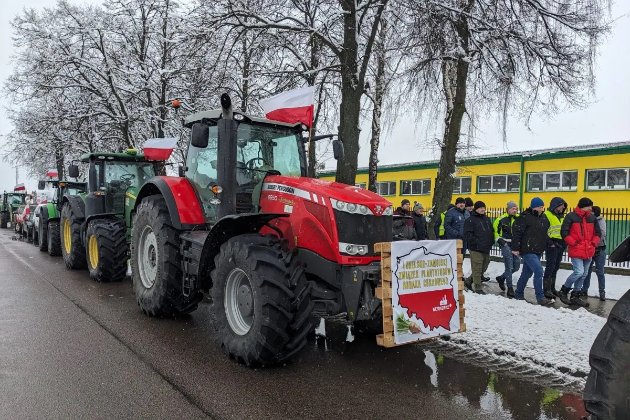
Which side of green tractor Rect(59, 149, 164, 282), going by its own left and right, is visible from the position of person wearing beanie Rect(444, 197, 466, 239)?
front

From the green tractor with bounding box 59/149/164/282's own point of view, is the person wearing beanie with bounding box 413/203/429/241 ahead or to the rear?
ahead

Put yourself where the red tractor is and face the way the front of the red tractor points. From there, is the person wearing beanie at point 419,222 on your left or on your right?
on your left

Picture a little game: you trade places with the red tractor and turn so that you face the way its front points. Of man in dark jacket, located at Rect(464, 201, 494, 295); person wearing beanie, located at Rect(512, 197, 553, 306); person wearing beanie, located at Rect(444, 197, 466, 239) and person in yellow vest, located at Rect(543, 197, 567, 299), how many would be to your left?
4

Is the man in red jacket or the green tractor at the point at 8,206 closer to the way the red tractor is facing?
the man in red jacket

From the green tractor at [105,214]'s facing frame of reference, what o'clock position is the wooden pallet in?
The wooden pallet is roughly at 1 o'clock from the green tractor.

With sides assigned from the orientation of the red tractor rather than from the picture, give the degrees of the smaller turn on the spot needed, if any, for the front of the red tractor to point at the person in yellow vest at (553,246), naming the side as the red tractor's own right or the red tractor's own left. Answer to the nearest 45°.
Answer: approximately 90° to the red tractor's own left

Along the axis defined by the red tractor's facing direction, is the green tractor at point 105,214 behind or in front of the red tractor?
behind

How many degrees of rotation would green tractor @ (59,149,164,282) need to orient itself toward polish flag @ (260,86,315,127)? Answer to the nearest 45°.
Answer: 0° — it already faces it

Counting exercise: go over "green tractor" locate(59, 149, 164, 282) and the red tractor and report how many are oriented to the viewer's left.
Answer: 0

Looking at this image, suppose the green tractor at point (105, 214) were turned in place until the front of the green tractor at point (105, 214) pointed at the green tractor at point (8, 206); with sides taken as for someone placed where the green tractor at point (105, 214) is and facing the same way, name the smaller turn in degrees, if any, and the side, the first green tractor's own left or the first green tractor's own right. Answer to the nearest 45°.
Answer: approximately 135° to the first green tractor's own left

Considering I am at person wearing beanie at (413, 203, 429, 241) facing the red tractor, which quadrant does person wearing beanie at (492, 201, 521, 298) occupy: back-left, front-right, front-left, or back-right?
front-left

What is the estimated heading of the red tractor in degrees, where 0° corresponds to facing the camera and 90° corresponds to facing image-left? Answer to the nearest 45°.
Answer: approximately 315°

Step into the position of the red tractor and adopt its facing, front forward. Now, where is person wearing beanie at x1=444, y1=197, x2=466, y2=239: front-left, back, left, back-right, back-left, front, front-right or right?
left
